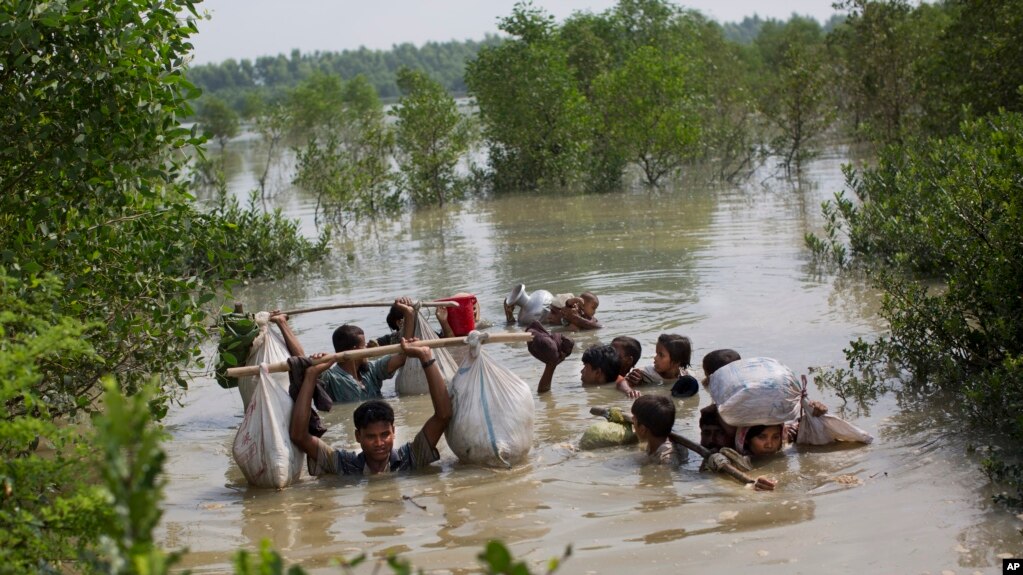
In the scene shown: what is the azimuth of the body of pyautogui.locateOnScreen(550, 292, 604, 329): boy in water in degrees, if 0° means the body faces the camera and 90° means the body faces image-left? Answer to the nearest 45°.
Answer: approximately 315°

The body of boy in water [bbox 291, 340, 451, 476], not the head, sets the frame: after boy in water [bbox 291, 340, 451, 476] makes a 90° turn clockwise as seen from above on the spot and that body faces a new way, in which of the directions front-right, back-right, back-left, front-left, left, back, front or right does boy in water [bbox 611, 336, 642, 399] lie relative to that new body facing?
back-right

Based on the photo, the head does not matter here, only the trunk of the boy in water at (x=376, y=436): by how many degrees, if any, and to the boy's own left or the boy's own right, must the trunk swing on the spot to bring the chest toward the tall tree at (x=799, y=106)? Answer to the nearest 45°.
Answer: approximately 135° to the boy's own left

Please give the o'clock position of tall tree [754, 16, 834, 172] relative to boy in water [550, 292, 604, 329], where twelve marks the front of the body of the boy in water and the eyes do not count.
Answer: The tall tree is roughly at 8 o'clock from the boy in water.

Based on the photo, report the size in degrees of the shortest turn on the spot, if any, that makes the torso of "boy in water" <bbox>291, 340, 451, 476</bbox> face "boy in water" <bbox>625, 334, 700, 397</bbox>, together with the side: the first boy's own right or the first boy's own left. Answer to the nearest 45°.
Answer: approximately 135° to the first boy's own left

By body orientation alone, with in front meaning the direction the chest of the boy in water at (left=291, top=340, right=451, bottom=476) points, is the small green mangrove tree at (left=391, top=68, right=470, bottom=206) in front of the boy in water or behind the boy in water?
behind

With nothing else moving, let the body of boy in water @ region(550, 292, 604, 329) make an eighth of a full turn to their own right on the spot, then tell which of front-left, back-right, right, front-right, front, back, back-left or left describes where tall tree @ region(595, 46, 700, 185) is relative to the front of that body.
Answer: back

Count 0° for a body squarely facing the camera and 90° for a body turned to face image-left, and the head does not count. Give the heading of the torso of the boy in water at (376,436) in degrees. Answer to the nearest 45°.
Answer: approximately 0°
